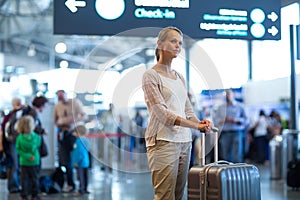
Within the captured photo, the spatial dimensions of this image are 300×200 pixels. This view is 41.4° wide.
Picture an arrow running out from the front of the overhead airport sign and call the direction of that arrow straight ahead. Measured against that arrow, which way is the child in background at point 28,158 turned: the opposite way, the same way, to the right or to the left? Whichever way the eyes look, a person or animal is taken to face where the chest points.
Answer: the opposite way

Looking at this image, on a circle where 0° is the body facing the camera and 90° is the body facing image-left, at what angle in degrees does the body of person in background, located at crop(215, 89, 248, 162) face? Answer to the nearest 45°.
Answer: approximately 0°

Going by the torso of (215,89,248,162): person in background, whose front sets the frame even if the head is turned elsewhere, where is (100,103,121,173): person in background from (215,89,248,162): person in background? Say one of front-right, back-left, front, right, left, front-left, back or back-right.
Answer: back-right

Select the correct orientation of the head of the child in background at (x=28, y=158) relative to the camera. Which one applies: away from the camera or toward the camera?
away from the camera

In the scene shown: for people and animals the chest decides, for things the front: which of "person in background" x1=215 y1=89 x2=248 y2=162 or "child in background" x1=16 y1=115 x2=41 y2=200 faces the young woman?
the person in background

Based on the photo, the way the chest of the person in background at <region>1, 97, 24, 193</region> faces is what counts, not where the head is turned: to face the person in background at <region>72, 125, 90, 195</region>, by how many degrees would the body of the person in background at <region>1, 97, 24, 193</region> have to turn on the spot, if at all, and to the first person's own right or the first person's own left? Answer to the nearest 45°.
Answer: approximately 45° to the first person's own right

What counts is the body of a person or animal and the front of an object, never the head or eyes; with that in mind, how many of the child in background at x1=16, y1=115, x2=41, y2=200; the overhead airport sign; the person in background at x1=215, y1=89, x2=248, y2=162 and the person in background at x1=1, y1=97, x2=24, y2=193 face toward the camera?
2
